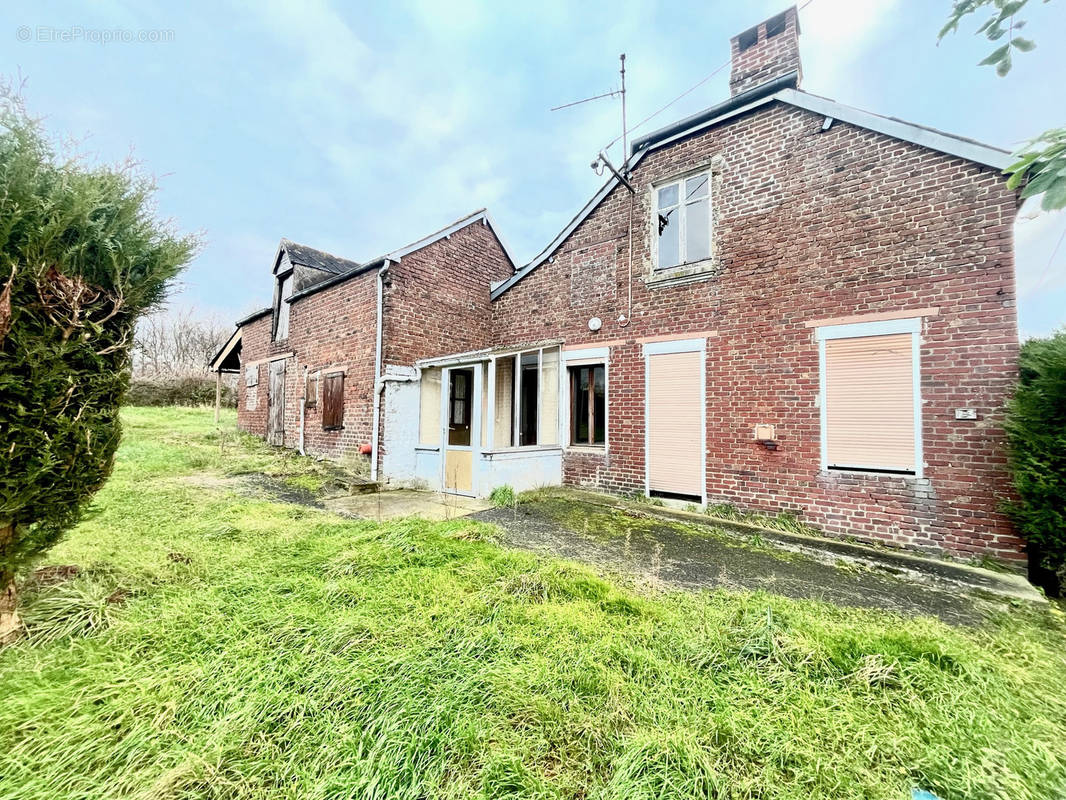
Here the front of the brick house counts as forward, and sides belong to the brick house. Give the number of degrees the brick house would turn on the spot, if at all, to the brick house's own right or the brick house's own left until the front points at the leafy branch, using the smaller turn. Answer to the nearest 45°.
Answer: approximately 45° to the brick house's own left

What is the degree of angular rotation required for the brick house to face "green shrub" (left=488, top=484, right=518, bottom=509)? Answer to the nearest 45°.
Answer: approximately 45° to its right

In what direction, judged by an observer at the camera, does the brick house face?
facing the viewer and to the left of the viewer

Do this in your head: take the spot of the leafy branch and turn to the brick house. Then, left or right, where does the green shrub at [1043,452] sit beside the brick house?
right

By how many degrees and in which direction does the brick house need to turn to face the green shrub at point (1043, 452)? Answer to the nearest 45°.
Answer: approximately 90° to its left

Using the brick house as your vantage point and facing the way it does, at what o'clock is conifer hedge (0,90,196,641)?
The conifer hedge is roughly at 12 o'clock from the brick house.
